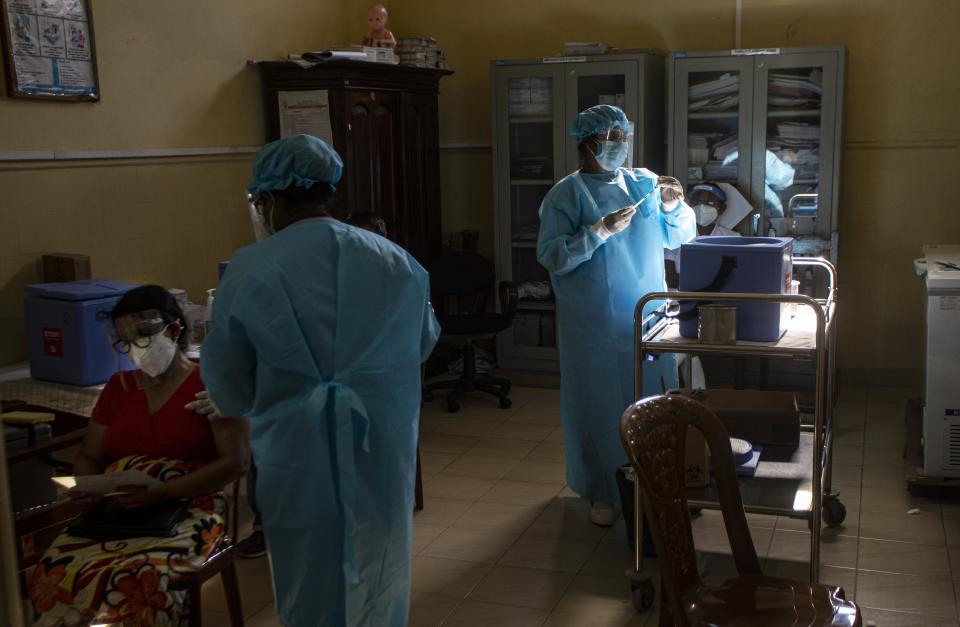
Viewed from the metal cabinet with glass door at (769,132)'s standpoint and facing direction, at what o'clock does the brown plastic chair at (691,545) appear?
The brown plastic chair is roughly at 12 o'clock from the metal cabinet with glass door.

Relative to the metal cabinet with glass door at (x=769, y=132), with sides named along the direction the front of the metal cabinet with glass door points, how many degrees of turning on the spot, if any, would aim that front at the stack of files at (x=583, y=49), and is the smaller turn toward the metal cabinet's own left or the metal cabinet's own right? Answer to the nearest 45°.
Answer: approximately 90° to the metal cabinet's own right

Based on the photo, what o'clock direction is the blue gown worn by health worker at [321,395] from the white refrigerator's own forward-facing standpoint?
The blue gown worn by health worker is roughly at 1 o'clock from the white refrigerator.

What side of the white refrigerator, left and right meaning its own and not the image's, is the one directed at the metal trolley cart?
front

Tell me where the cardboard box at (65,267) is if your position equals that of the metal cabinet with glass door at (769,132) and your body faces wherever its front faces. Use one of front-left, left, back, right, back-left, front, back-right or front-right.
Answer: front-right

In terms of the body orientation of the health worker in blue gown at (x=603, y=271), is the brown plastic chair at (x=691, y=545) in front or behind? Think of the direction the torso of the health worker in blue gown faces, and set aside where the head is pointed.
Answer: in front

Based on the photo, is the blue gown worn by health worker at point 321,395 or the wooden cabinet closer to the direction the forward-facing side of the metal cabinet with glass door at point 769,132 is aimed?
the blue gown worn by health worker

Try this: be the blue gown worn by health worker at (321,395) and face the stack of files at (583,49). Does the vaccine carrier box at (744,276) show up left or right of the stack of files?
right

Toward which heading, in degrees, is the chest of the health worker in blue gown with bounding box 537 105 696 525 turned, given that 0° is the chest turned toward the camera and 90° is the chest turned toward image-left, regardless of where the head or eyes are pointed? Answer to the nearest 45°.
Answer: approximately 315°
